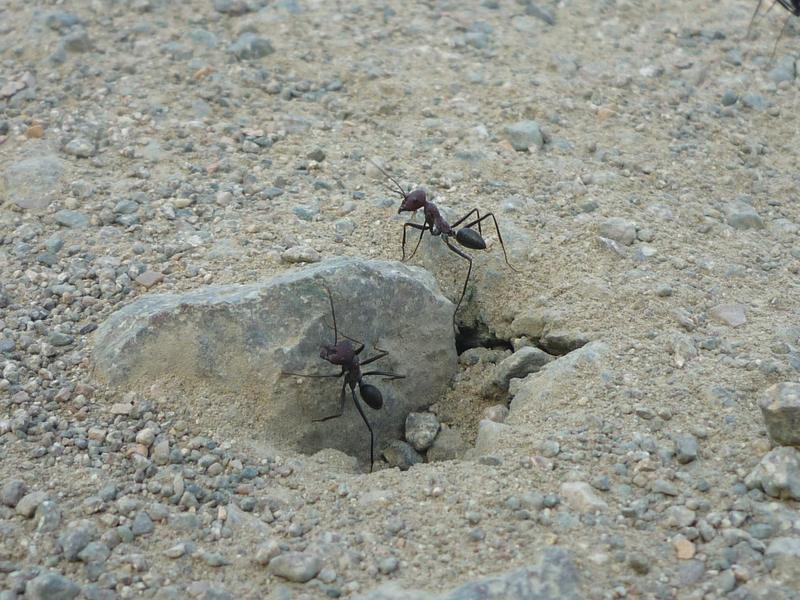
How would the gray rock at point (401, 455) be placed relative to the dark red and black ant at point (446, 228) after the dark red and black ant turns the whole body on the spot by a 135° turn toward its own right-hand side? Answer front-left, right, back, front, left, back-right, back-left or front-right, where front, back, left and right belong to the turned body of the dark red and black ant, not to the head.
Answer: back-right

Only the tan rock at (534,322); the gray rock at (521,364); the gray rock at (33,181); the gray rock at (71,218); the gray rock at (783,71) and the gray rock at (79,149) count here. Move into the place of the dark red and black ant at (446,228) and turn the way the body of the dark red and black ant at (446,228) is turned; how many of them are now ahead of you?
3

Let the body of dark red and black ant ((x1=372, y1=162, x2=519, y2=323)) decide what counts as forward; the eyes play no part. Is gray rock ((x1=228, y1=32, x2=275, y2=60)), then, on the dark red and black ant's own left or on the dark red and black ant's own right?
on the dark red and black ant's own right

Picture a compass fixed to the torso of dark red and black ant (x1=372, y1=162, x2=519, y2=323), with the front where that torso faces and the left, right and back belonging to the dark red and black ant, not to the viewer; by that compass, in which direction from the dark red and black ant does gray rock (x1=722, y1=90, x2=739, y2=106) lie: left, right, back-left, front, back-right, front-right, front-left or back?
back-right

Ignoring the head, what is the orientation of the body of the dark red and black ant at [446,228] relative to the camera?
to the viewer's left

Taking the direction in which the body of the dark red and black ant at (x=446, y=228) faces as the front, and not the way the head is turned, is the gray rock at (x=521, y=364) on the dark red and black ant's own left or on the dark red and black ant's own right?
on the dark red and black ant's own left

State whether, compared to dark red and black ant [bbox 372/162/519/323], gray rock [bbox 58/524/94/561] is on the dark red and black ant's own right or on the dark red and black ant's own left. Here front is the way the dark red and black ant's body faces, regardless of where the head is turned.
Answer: on the dark red and black ant's own left

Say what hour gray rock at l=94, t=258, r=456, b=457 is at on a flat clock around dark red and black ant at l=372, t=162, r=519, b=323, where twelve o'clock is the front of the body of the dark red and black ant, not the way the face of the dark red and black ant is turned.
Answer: The gray rock is roughly at 10 o'clock from the dark red and black ant.

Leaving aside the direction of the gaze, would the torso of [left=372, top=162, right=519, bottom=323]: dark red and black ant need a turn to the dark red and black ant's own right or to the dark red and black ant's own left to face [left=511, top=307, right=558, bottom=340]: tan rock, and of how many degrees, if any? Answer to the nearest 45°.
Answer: approximately 135° to the dark red and black ant's own left

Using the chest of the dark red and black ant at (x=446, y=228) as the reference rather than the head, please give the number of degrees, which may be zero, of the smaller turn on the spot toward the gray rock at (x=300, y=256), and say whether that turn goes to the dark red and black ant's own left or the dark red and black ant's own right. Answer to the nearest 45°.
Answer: approximately 45° to the dark red and black ant's own left

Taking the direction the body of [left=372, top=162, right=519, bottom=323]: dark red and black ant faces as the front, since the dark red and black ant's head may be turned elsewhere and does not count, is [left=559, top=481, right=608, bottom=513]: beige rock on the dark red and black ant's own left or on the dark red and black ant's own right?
on the dark red and black ant's own left

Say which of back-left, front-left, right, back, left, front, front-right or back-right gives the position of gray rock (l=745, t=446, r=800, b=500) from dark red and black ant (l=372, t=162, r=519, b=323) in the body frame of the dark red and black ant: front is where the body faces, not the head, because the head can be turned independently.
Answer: back-left

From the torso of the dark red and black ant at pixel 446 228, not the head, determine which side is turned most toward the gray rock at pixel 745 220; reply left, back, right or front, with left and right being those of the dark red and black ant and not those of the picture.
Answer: back

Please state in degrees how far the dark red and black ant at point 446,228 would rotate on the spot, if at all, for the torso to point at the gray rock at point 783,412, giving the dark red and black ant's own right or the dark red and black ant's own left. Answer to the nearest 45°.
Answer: approximately 135° to the dark red and black ant's own left

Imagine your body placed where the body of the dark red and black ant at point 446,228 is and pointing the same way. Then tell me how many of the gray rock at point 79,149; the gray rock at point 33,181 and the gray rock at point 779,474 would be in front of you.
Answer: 2

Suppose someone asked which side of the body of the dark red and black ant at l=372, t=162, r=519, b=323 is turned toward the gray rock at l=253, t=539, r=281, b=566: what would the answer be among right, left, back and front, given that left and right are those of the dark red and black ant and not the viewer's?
left
